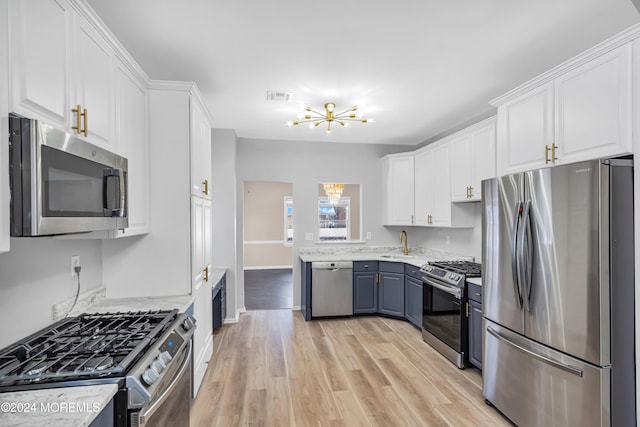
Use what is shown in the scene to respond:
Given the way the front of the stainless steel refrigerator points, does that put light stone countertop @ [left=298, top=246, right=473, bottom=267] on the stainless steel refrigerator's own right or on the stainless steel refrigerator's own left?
on the stainless steel refrigerator's own right

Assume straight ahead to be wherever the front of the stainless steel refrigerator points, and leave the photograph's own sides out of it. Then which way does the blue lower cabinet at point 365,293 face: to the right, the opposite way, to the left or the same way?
to the left

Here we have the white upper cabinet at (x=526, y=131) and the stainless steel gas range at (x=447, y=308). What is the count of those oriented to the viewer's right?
0

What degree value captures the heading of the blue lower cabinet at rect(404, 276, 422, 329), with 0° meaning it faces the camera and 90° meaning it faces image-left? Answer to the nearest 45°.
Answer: approximately 45°

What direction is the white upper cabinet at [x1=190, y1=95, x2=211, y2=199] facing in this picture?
to the viewer's right

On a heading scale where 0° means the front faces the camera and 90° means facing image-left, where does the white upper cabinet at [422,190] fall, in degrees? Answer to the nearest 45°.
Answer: approximately 45°

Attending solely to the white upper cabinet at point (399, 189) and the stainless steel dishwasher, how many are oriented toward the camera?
2

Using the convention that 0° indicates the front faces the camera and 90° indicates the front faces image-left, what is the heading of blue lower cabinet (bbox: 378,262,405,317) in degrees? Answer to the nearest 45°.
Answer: approximately 45°

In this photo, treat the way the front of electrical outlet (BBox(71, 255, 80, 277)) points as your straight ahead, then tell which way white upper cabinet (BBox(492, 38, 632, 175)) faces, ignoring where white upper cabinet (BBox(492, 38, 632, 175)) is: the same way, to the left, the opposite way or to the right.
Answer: the opposite way

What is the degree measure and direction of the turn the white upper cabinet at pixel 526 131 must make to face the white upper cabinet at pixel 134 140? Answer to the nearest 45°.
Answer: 0° — it already faces it

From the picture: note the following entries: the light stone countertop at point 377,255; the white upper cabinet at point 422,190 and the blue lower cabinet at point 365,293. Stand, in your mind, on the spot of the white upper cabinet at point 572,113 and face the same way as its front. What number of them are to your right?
3
